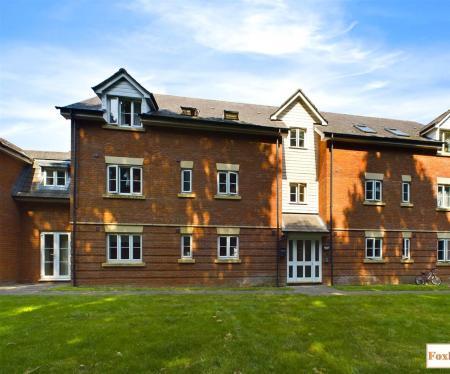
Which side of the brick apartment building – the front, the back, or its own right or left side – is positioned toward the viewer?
front
